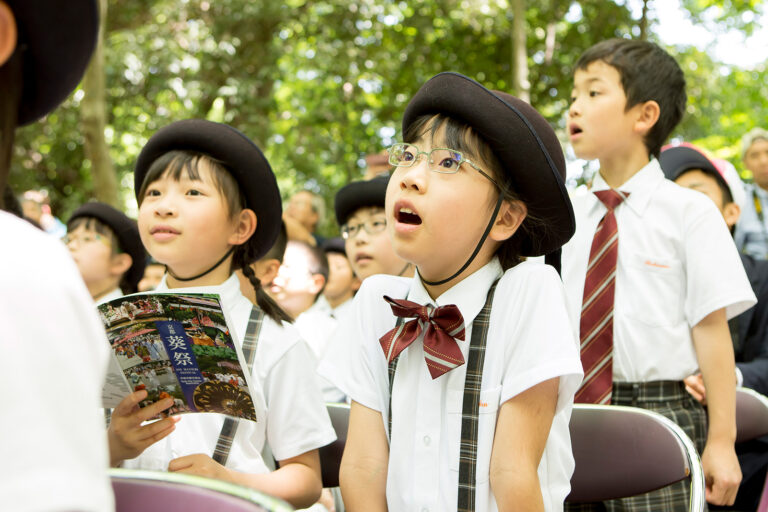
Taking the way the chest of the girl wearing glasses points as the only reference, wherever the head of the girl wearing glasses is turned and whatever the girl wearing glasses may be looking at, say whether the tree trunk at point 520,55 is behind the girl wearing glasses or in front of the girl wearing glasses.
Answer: behind

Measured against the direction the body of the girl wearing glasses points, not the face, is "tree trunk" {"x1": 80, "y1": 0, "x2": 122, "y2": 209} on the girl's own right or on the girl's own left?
on the girl's own right

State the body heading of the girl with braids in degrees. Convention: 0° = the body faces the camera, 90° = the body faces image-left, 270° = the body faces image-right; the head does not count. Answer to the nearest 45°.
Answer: approximately 45°

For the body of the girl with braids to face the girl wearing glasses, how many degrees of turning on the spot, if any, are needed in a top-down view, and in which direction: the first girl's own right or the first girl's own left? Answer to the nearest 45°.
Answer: approximately 90° to the first girl's own left

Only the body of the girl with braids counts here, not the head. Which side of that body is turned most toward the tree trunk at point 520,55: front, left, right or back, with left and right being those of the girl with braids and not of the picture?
back

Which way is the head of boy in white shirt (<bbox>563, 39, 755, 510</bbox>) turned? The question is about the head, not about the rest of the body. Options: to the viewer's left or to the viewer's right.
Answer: to the viewer's left

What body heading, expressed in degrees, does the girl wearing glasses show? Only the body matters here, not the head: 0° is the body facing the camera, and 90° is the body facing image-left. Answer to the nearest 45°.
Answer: approximately 45°

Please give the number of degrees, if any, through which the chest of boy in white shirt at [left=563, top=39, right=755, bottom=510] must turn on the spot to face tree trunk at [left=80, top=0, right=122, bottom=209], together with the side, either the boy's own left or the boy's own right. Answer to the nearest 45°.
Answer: approximately 90° to the boy's own right

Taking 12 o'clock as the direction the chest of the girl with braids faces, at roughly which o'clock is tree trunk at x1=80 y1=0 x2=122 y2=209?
The tree trunk is roughly at 4 o'clock from the girl with braids.

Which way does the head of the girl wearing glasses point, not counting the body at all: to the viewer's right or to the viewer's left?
to the viewer's left
